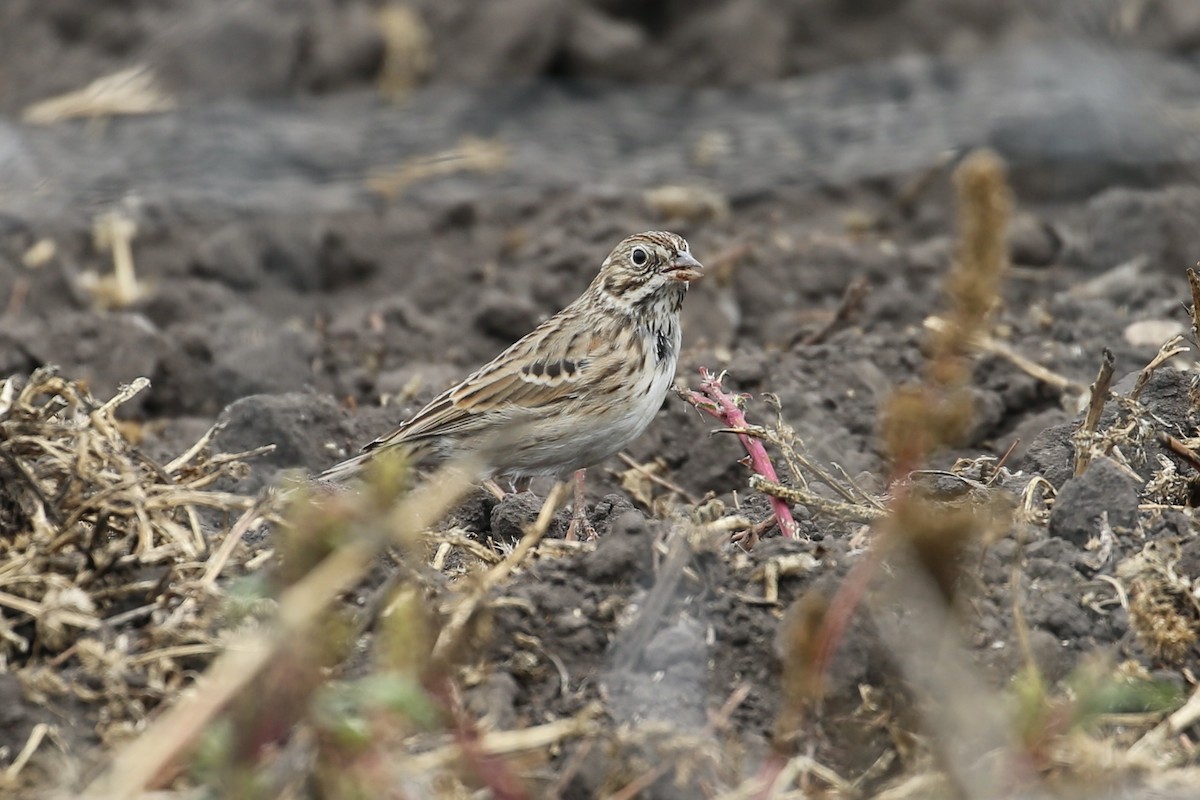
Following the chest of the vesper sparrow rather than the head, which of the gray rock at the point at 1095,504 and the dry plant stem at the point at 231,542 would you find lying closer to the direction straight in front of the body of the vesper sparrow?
the gray rock

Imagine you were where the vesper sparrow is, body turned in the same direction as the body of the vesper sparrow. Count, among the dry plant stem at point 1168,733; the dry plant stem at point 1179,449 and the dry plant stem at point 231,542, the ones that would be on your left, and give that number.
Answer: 0

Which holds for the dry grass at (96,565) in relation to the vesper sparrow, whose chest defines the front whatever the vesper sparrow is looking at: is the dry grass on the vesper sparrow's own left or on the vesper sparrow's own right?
on the vesper sparrow's own right

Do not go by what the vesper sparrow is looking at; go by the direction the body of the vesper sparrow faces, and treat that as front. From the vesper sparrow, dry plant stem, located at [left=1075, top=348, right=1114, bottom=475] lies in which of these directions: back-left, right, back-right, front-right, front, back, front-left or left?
front-right

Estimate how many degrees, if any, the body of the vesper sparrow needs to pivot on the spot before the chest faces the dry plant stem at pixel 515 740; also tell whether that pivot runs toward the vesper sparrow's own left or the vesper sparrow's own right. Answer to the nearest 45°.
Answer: approximately 90° to the vesper sparrow's own right

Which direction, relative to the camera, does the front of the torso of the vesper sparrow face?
to the viewer's right

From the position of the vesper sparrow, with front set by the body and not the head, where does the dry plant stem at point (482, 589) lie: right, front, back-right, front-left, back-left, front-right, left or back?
right

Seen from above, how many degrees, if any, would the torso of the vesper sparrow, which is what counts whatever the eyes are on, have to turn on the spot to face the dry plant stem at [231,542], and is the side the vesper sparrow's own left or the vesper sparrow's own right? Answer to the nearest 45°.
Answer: approximately 135° to the vesper sparrow's own right

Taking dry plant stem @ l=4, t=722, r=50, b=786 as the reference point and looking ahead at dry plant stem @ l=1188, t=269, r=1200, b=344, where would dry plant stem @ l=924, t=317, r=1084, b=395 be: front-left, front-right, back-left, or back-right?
front-left
